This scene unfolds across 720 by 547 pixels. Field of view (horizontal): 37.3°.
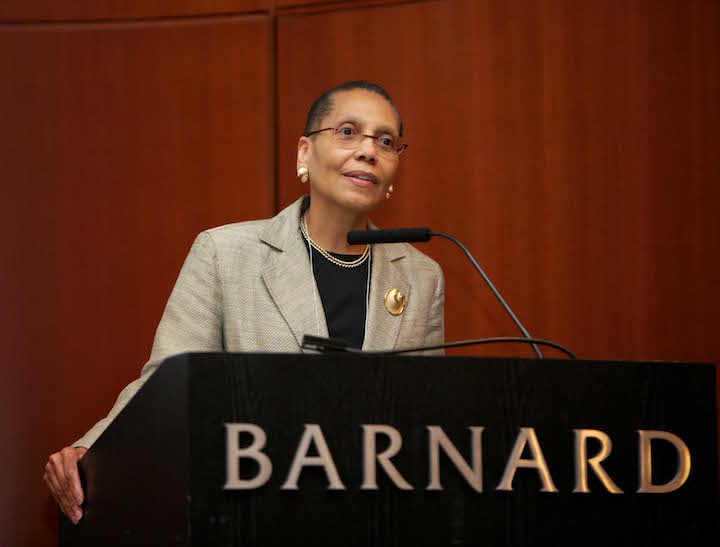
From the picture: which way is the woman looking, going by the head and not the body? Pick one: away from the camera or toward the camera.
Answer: toward the camera

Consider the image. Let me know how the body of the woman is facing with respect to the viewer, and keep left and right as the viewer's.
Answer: facing the viewer and to the right of the viewer
